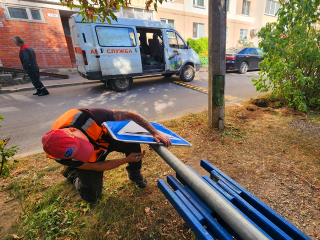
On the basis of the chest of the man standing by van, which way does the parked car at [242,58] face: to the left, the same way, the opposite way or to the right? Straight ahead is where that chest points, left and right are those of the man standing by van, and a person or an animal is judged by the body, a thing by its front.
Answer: the opposite way

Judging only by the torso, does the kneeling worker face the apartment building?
no

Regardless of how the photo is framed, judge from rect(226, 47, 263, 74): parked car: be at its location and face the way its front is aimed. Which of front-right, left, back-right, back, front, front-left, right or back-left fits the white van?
back

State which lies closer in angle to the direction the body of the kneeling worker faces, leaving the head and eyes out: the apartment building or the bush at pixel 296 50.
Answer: the bush

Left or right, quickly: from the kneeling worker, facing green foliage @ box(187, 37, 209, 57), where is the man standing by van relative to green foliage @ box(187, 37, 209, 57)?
left

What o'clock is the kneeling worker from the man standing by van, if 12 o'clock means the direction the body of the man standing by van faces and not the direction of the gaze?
The kneeling worker is roughly at 9 o'clock from the man standing by van.

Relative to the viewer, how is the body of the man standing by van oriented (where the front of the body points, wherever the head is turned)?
to the viewer's left

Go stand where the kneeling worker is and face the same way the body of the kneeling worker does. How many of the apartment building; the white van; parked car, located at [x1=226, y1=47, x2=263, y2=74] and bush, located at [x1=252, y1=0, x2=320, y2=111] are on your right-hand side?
0

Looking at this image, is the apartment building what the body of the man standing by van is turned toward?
no

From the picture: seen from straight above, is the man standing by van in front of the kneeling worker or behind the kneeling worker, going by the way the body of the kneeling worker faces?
behind
